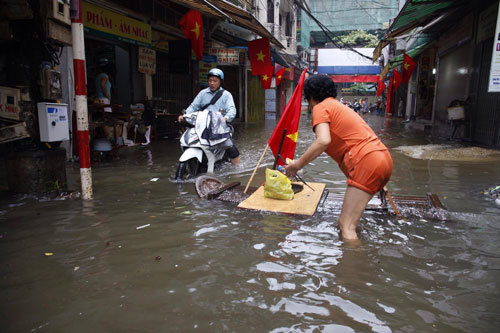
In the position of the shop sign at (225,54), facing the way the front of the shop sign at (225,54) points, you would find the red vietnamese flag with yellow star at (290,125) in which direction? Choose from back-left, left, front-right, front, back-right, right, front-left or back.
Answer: front

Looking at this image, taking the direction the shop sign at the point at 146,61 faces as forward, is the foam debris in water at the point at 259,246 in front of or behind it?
in front

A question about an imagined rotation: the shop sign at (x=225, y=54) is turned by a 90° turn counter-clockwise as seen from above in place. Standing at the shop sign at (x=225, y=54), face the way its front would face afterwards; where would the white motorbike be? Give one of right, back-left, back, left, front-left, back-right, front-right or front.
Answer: right

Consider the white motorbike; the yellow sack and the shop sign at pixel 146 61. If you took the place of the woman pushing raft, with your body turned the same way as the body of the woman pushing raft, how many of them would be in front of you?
3

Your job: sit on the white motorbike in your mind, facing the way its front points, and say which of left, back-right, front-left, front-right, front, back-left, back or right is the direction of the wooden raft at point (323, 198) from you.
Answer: left

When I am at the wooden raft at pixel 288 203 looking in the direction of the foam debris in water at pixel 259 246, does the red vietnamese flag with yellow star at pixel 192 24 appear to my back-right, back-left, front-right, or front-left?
back-right

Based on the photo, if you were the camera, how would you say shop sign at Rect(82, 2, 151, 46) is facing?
facing the viewer and to the right of the viewer

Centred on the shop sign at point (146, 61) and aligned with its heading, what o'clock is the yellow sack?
The yellow sack is roughly at 1 o'clock from the shop sign.

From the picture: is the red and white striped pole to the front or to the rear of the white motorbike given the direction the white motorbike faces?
to the front

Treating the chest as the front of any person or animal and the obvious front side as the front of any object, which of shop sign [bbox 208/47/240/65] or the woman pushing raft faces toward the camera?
the shop sign

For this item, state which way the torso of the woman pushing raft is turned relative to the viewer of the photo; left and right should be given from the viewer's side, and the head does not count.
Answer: facing away from the viewer and to the left of the viewer

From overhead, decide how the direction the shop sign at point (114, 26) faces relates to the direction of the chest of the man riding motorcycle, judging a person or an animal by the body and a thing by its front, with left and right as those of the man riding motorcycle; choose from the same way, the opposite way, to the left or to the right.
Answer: to the left

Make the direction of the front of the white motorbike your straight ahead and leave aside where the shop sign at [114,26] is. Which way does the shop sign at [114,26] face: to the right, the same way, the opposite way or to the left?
to the left

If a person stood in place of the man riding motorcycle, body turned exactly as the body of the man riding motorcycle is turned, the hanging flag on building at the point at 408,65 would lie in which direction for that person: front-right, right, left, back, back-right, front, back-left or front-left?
back

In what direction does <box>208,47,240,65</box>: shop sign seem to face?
toward the camera

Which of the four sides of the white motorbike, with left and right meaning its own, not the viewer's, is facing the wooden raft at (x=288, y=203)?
left

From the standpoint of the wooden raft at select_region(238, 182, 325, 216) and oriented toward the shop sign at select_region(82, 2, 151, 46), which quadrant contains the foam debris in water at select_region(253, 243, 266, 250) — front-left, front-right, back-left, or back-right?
back-left
